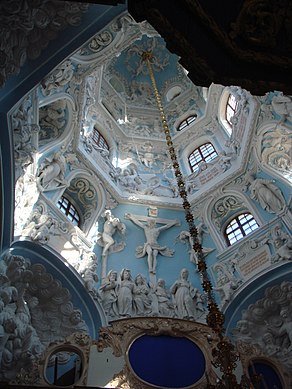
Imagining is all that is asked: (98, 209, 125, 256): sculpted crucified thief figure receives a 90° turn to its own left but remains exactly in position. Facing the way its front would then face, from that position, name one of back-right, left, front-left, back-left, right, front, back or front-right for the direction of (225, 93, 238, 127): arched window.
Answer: front-right

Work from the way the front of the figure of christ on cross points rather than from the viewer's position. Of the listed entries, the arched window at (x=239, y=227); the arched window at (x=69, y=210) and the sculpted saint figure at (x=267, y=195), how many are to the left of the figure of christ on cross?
2

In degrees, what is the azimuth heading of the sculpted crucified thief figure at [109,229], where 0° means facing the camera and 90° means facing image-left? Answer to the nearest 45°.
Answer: approximately 315°

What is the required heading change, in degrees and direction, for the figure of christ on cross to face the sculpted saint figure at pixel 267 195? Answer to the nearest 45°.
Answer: approximately 90° to its left

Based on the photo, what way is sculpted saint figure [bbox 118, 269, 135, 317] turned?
toward the camera

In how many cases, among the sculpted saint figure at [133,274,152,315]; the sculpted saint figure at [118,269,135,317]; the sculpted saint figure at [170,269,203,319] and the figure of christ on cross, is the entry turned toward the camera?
4

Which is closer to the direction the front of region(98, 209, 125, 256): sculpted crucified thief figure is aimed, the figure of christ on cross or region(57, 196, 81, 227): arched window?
the figure of christ on cross

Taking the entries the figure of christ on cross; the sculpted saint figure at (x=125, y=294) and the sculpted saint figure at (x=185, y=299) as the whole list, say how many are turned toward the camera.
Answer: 3

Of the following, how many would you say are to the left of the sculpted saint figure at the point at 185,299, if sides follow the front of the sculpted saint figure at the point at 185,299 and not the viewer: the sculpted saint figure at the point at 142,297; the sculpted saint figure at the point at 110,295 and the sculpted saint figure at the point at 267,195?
1

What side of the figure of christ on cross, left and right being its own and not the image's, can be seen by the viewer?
front

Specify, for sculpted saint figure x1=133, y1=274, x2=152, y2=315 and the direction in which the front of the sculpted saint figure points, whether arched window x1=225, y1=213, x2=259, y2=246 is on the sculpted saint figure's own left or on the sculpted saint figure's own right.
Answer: on the sculpted saint figure's own left

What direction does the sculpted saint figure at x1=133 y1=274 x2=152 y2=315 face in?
toward the camera

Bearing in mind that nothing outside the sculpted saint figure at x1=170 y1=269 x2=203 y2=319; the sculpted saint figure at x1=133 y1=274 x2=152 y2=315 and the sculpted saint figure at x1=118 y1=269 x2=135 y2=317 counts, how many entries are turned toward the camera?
3

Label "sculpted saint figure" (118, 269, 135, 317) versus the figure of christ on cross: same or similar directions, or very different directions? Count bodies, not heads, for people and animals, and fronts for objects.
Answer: same or similar directions
